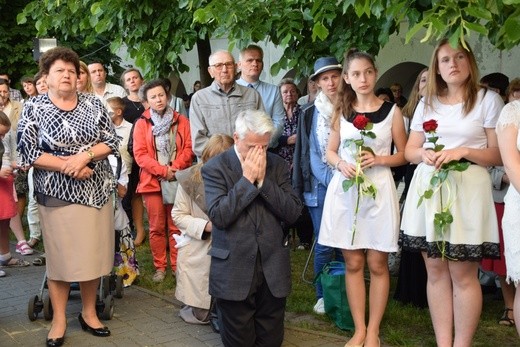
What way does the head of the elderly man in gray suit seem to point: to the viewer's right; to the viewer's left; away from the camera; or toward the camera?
toward the camera

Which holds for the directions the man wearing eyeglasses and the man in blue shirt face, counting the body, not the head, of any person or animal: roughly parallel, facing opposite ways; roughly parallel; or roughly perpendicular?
roughly parallel

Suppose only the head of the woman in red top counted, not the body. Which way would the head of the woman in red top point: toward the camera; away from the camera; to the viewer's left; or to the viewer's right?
toward the camera

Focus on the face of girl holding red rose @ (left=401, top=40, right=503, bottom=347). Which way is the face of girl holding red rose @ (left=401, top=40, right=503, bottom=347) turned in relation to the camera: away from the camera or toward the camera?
toward the camera

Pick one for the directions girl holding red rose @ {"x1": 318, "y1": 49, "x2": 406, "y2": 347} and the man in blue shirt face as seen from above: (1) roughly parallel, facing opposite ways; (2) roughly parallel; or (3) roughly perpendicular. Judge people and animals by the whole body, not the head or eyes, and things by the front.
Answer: roughly parallel

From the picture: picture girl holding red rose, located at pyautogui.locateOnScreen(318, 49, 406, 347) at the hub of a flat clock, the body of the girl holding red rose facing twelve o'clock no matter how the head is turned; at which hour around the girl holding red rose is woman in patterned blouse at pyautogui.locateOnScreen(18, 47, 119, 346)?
The woman in patterned blouse is roughly at 3 o'clock from the girl holding red rose.

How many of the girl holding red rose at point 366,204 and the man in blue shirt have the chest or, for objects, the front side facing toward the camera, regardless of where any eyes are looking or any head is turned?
2

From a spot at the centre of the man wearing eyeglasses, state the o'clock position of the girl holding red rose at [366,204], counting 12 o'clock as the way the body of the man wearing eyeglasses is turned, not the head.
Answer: The girl holding red rose is roughly at 11 o'clock from the man wearing eyeglasses.

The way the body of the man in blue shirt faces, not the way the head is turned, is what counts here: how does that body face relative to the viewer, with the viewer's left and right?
facing the viewer

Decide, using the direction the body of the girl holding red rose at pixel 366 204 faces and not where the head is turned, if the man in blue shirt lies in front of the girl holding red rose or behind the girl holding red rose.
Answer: behind

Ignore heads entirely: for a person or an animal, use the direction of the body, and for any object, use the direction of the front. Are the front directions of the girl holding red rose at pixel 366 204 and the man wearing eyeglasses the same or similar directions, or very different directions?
same or similar directions

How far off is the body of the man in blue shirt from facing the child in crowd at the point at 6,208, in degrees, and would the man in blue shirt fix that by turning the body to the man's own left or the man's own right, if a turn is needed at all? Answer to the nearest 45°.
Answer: approximately 90° to the man's own right

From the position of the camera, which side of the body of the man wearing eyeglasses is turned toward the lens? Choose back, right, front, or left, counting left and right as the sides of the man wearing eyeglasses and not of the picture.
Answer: front
